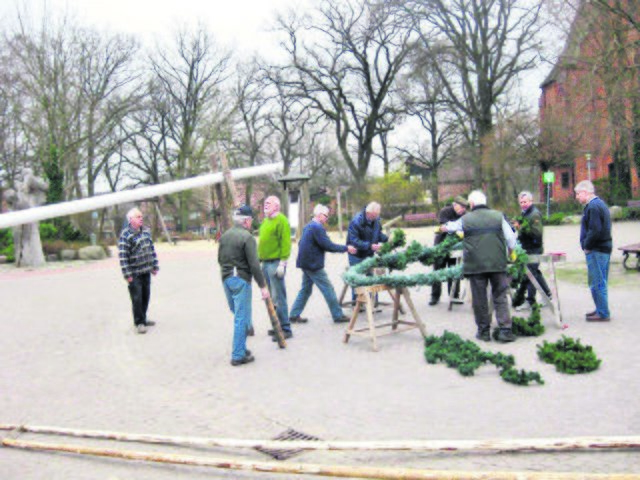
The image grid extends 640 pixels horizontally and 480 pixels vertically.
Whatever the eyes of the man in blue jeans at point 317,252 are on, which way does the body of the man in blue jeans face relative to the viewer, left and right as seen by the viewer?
facing to the right of the viewer

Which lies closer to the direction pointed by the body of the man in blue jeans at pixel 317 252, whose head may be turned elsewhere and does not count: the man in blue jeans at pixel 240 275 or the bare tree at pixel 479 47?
the bare tree

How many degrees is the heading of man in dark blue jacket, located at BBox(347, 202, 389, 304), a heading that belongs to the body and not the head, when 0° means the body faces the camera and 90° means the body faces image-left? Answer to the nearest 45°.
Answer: approximately 315°

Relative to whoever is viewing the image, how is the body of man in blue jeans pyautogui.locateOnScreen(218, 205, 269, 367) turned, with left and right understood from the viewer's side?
facing away from the viewer and to the right of the viewer

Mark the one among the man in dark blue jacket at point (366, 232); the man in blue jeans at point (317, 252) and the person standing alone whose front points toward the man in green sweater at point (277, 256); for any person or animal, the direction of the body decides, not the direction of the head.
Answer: the person standing alone

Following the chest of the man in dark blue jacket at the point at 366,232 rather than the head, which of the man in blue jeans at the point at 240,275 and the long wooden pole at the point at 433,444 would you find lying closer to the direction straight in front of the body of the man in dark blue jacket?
the long wooden pole

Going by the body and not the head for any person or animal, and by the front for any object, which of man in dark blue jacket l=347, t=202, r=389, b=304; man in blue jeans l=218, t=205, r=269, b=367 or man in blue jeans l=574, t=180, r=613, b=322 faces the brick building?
man in blue jeans l=218, t=205, r=269, b=367

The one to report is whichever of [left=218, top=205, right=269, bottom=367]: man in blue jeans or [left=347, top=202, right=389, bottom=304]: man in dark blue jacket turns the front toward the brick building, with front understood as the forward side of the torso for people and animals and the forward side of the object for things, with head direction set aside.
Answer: the man in blue jeans

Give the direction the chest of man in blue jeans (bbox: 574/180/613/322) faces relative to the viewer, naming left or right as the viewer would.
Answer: facing to the left of the viewer

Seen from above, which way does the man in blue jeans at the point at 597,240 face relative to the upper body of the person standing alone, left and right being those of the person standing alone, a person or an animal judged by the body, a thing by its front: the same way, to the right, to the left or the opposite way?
the opposite way

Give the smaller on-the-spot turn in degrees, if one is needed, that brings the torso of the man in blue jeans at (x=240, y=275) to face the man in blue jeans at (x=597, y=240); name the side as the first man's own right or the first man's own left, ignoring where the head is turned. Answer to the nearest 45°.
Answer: approximately 45° to the first man's own right

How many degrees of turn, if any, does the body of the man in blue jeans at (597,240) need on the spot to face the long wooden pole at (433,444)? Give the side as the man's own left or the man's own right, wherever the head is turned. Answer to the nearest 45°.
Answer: approximately 90° to the man's own left

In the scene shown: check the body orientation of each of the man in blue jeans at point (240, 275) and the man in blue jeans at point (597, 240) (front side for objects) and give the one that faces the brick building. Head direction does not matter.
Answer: the man in blue jeans at point (240, 275)

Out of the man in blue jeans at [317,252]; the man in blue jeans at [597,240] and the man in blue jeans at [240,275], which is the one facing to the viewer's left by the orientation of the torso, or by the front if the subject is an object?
the man in blue jeans at [597,240]

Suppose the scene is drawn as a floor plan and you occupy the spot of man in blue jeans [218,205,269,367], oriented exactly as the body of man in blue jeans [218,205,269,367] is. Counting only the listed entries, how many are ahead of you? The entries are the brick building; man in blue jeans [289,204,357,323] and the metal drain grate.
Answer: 2
